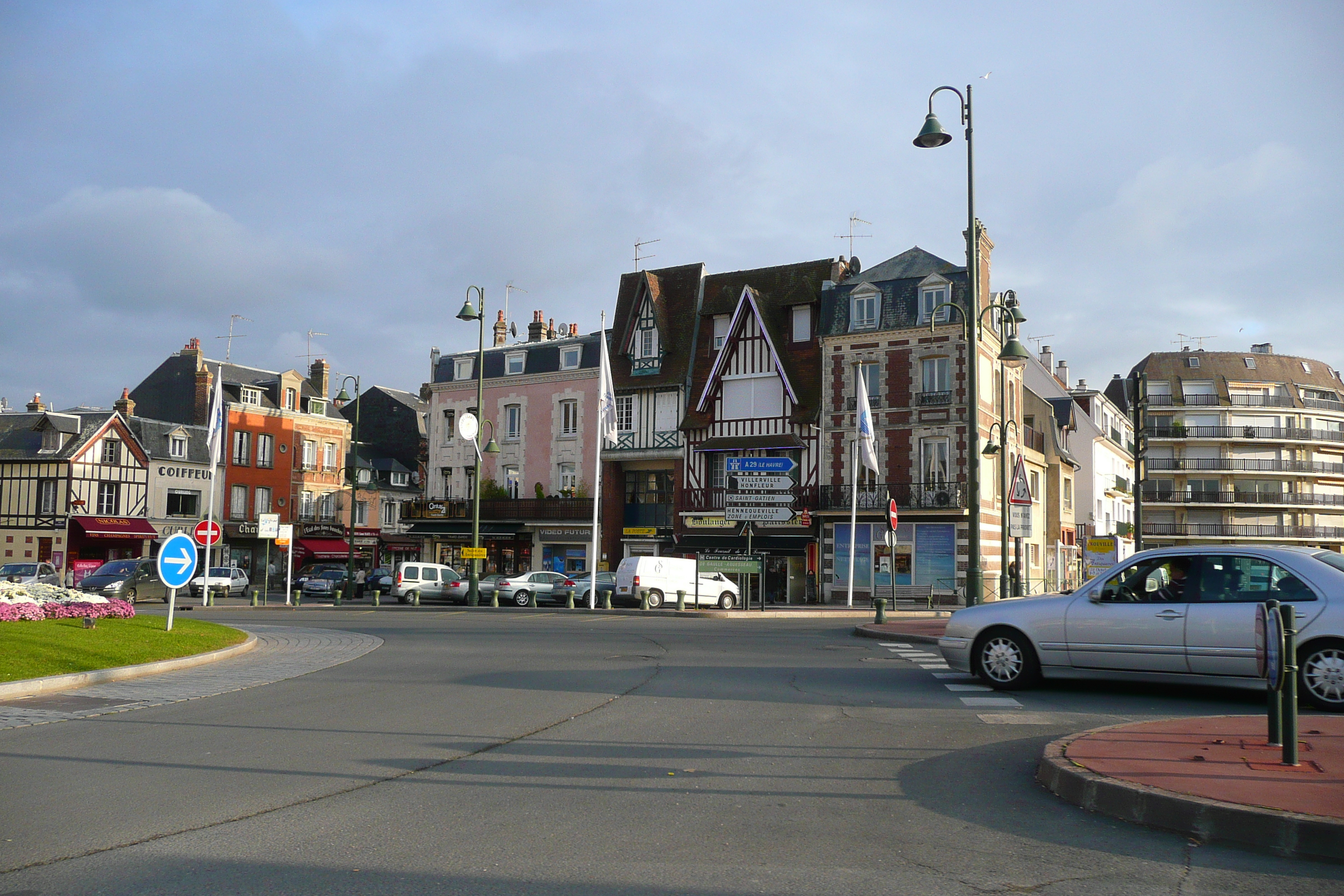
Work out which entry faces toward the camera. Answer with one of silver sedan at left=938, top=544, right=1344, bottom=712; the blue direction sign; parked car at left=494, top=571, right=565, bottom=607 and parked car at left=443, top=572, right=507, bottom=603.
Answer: the blue direction sign

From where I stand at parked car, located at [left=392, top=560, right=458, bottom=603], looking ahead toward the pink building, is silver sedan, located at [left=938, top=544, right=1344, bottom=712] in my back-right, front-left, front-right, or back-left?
back-right

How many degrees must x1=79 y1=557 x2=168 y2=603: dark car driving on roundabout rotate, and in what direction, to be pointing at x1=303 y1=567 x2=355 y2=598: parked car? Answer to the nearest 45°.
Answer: approximately 180°

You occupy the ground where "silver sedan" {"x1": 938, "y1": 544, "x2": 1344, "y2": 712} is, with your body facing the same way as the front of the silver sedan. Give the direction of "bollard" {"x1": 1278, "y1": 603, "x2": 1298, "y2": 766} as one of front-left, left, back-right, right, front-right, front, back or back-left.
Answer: left

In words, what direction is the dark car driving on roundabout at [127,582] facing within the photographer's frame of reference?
facing the viewer and to the left of the viewer

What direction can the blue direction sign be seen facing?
toward the camera

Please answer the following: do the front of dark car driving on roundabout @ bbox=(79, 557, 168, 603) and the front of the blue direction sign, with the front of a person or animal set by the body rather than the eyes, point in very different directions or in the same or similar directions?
same or similar directions

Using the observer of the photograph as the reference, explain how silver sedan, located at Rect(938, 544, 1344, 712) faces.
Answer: facing to the left of the viewer

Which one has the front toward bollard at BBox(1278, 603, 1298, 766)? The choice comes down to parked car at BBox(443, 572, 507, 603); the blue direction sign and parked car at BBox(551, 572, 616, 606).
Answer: the blue direction sign
